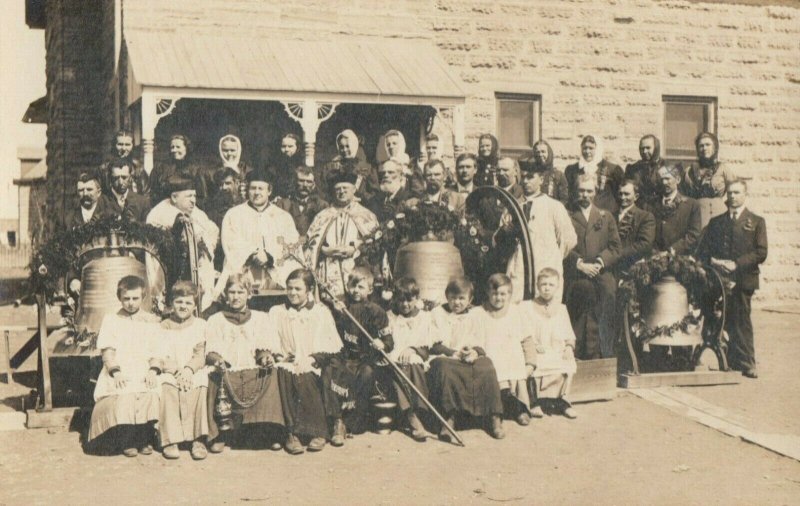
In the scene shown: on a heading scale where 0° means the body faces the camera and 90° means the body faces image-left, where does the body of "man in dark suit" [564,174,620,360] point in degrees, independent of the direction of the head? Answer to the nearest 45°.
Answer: approximately 0°

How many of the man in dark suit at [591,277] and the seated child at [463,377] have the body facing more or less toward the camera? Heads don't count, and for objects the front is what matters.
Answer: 2

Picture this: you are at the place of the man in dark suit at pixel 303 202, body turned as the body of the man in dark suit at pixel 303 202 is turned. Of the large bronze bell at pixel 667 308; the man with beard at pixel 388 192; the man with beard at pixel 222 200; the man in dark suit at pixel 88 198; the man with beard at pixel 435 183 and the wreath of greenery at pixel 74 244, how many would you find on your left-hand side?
3

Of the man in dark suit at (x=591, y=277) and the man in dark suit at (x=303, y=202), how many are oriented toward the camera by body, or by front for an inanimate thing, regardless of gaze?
2

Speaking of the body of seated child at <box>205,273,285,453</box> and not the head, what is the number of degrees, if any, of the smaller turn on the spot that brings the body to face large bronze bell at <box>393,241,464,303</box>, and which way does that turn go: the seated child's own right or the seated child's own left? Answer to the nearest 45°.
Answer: approximately 135° to the seated child's own left

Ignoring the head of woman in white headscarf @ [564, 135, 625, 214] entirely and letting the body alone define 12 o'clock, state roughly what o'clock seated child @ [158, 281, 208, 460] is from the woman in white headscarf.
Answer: The seated child is roughly at 1 o'clock from the woman in white headscarf.

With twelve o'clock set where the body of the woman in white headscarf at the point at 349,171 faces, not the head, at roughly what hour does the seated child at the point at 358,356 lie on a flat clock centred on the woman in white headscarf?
The seated child is roughly at 12 o'clock from the woman in white headscarf.

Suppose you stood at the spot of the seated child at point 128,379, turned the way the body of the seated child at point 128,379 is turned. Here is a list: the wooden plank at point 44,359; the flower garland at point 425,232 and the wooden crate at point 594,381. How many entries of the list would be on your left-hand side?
2
